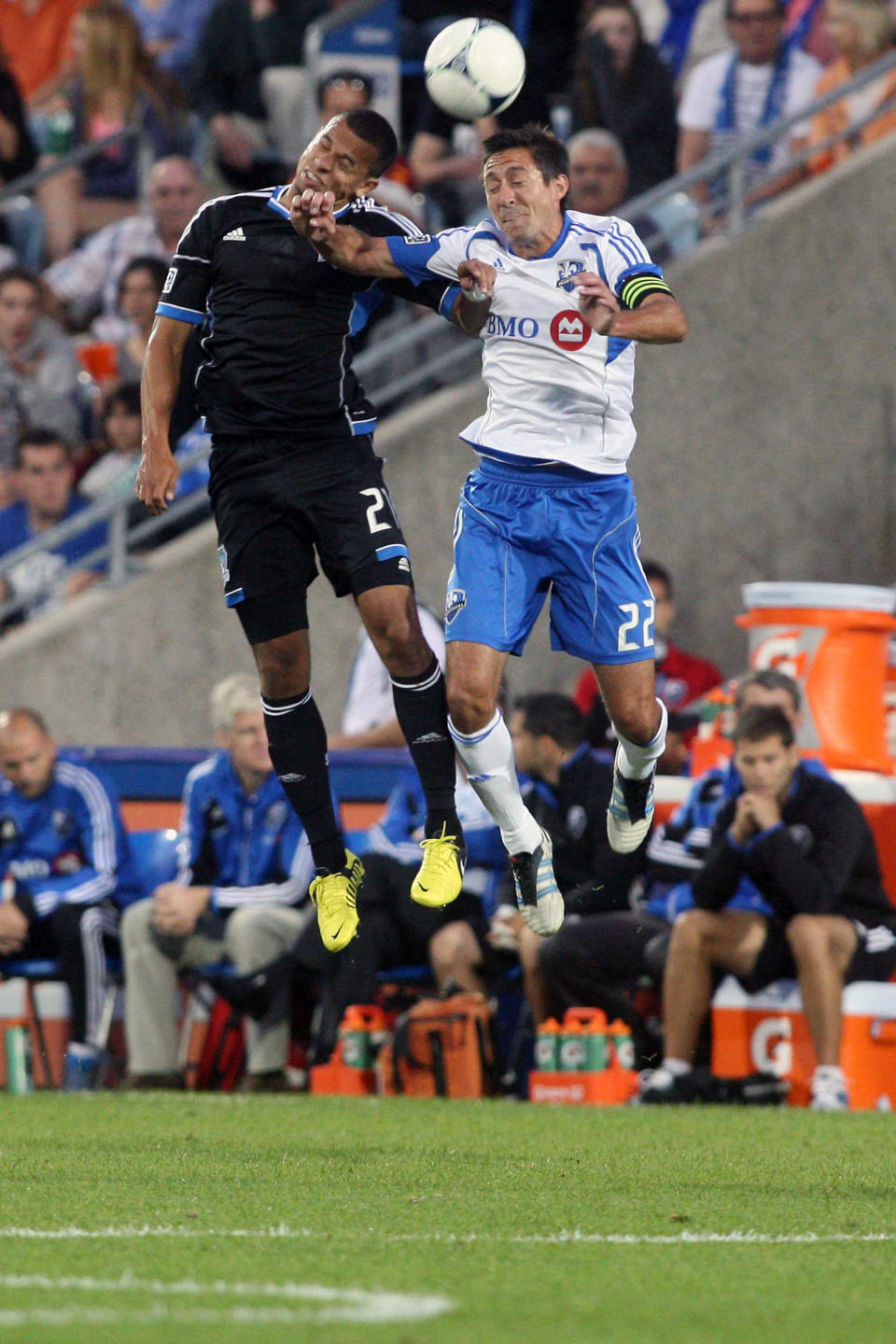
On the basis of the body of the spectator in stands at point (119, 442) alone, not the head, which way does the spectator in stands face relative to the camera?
toward the camera

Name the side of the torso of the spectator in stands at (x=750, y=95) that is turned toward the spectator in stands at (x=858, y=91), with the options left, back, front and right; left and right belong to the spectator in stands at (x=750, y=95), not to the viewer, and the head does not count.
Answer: left

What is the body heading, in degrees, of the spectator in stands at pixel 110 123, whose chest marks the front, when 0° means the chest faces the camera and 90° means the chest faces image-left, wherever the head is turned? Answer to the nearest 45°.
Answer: approximately 45°

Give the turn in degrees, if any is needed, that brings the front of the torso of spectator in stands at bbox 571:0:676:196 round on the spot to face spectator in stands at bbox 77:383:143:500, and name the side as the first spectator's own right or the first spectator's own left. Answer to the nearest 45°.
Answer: approximately 90° to the first spectator's own right

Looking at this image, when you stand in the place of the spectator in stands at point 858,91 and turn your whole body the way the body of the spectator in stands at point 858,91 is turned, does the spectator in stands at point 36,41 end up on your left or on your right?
on your right

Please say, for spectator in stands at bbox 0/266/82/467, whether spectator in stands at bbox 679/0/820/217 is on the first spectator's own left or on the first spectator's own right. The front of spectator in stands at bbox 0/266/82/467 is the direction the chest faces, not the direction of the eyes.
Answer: on the first spectator's own left

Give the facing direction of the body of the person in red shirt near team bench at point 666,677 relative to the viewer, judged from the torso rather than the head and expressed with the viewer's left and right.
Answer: facing the viewer

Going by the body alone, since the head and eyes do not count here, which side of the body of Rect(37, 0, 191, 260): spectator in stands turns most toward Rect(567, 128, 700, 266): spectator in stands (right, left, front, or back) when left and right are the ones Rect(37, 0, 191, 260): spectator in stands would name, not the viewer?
left

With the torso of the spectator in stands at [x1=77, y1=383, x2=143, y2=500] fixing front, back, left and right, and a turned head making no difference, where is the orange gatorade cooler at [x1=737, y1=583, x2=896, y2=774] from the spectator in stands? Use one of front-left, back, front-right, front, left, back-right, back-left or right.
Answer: front-left

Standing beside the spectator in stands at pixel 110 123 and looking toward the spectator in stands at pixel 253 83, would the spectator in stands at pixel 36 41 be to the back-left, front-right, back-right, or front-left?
back-left

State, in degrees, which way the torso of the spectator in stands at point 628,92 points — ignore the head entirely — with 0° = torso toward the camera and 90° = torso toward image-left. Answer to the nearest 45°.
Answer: approximately 0°

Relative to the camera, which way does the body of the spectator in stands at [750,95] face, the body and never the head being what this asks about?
toward the camera

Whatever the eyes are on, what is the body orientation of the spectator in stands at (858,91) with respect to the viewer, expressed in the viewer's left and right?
facing the viewer and to the left of the viewer
